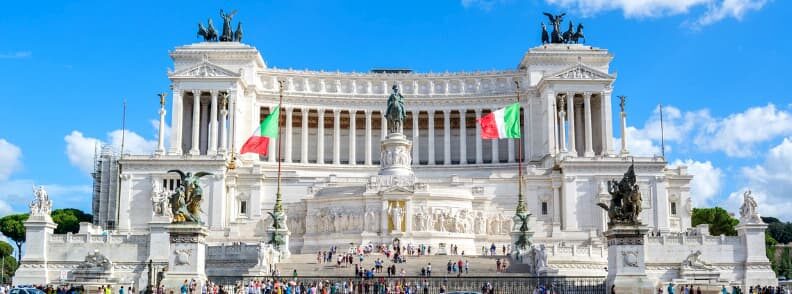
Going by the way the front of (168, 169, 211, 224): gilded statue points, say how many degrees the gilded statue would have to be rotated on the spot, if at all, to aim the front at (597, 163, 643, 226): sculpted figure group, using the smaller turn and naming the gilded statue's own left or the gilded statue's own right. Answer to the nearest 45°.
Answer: approximately 90° to the gilded statue's own left

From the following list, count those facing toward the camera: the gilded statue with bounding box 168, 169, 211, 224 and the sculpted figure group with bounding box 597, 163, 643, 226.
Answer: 2

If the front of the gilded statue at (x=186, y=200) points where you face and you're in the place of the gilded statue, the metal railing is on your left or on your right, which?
on your left

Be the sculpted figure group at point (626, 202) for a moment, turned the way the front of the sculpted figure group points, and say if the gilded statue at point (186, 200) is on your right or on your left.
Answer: on your right

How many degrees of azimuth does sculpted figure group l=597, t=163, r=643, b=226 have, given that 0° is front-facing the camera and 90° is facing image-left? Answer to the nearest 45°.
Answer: approximately 0°
